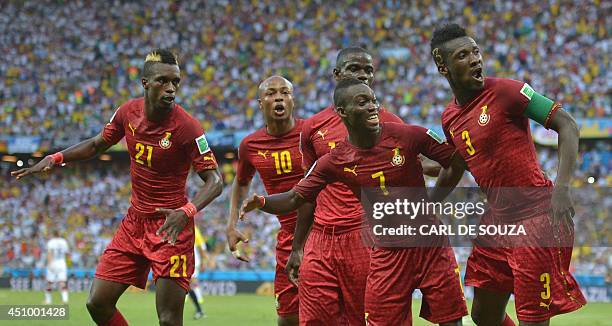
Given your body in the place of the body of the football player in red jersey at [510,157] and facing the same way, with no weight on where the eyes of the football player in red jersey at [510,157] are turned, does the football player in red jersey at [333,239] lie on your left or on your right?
on your right

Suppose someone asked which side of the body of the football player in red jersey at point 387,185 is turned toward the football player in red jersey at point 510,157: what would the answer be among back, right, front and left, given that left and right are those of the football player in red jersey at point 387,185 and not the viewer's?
left

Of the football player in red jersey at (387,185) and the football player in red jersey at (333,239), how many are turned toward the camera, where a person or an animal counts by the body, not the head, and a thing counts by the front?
2

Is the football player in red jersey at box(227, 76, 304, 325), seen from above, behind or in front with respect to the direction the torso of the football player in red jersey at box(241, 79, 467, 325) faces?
behind

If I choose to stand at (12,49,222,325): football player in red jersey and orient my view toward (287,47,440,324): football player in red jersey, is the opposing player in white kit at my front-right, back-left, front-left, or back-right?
back-left

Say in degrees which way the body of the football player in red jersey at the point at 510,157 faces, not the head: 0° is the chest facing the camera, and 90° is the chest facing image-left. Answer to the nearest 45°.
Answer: approximately 45°

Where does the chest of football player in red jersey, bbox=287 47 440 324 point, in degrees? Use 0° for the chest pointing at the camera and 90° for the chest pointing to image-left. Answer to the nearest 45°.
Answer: approximately 0°

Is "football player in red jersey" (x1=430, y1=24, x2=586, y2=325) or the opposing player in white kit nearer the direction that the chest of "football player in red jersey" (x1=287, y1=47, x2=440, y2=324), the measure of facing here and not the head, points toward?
the football player in red jersey
